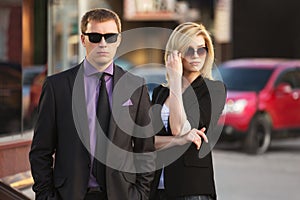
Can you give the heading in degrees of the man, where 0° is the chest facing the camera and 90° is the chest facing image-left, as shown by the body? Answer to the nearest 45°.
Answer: approximately 0°

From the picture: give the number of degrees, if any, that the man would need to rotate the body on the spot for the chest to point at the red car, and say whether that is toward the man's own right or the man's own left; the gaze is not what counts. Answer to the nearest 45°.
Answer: approximately 180°

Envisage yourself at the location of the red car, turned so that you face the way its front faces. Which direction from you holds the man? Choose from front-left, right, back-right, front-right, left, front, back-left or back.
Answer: front-left

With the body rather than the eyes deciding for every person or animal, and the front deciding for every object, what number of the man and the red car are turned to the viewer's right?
0

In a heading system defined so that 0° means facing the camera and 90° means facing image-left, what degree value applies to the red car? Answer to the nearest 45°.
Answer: approximately 45°

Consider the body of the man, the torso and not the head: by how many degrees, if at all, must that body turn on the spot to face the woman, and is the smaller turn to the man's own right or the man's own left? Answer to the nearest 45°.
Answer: approximately 135° to the man's own left

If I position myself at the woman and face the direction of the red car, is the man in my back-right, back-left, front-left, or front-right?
back-left
